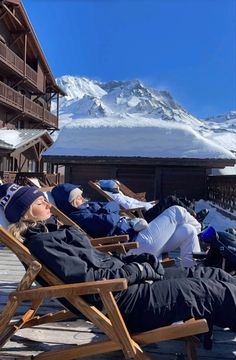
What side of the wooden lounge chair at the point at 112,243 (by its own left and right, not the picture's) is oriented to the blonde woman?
right

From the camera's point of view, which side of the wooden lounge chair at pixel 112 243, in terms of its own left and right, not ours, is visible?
right

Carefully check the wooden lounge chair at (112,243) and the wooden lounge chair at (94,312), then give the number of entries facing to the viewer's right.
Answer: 2

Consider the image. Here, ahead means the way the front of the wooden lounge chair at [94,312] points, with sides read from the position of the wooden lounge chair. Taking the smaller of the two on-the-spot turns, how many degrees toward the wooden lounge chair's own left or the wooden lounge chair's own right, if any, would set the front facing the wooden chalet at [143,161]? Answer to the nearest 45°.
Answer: approximately 90° to the wooden lounge chair's own left

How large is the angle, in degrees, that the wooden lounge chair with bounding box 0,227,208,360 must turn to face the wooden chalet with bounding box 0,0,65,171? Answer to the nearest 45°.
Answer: approximately 90° to its left

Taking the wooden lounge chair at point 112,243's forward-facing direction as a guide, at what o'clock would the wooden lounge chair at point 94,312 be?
the wooden lounge chair at point 94,312 is roughly at 3 o'clock from the wooden lounge chair at point 112,243.

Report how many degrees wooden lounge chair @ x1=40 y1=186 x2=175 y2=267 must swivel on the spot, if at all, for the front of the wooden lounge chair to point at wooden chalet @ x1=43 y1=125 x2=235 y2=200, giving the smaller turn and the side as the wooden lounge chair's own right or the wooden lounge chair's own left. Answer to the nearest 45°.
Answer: approximately 90° to the wooden lounge chair's own left

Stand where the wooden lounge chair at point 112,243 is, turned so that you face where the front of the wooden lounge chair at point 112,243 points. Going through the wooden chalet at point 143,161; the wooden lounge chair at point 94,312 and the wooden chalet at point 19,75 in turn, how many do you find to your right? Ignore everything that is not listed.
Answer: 1

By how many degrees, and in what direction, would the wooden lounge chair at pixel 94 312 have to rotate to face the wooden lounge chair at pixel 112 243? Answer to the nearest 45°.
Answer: approximately 90° to its left

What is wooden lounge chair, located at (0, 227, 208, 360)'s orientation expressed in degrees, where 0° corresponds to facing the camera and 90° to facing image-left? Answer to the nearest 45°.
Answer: approximately 270°

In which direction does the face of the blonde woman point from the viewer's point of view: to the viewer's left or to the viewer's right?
to the viewer's right
